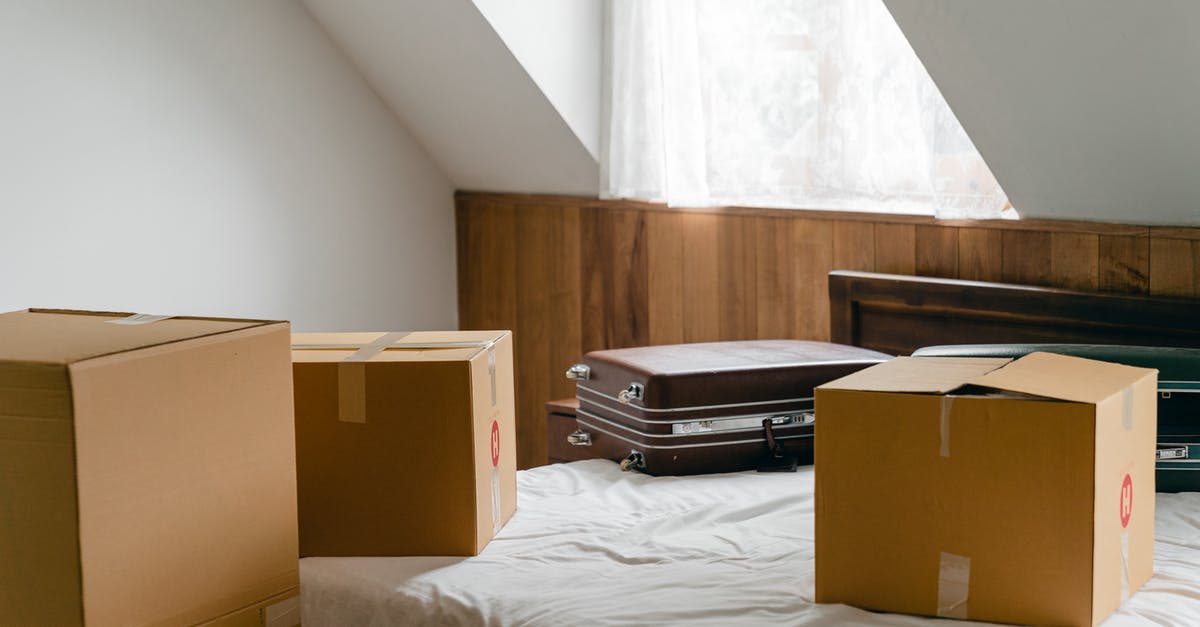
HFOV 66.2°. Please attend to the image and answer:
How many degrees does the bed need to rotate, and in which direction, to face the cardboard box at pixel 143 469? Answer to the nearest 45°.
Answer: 0° — it already faces it

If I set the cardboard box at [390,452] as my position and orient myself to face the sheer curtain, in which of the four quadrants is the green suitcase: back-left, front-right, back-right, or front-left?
front-right

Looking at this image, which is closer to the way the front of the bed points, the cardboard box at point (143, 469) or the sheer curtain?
the cardboard box

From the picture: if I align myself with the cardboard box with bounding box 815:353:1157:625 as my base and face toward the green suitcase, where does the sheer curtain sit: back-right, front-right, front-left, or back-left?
front-left

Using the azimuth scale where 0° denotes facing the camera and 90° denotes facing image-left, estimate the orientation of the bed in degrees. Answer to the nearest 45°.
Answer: approximately 45°

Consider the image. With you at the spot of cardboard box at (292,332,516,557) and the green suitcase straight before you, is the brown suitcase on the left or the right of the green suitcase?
left

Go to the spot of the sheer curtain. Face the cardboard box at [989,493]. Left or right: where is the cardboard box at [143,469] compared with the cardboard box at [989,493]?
right

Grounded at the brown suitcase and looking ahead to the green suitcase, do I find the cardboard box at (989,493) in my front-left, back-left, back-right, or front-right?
front-right

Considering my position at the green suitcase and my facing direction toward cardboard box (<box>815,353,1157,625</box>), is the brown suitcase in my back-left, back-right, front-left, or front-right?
front-right

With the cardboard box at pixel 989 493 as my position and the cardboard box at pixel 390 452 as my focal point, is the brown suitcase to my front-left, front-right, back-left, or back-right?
front-right

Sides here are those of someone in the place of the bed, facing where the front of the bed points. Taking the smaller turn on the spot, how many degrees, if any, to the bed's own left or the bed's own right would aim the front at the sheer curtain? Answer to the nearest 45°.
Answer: approximately 135° to the bed's own right

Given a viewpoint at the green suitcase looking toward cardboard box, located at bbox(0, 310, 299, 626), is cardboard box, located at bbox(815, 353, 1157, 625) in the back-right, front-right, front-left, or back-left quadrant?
front-left
